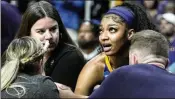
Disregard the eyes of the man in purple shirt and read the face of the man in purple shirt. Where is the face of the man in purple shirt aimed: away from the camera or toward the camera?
away from the camera

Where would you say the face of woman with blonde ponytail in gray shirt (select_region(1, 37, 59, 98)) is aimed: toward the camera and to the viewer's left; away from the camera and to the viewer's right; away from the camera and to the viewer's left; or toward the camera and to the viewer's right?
away from the camera and to the viewer's right

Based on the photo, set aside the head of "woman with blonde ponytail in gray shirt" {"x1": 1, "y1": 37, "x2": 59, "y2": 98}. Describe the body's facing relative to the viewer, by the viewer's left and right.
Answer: facing away from the viewer and to the right of the viewer

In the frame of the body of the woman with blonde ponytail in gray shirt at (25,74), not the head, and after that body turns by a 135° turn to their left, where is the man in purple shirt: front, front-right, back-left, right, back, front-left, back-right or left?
back-left
